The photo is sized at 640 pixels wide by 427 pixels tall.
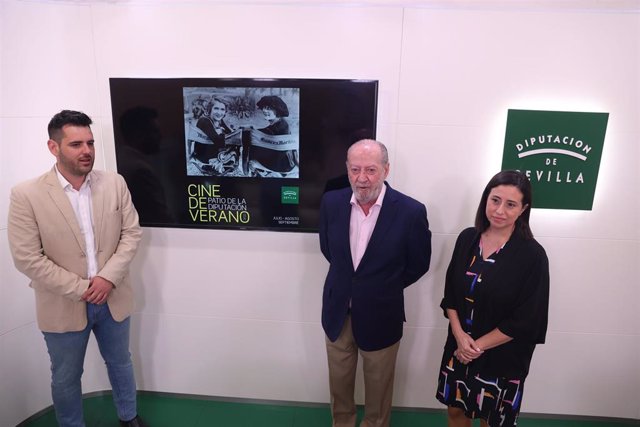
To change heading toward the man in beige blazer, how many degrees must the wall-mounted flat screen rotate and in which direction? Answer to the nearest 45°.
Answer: approximately 90° to its right

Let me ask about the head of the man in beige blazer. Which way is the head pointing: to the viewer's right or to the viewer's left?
to the viewer's right

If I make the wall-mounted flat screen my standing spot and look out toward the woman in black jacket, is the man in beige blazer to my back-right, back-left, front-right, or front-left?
back-right

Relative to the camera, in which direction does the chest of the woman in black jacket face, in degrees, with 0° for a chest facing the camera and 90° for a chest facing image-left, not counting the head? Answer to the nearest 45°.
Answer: approximately 45°

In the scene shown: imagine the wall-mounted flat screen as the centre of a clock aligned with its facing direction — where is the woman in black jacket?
The woman in black jacket is roughly at 10 o'clock from the wall-mounted flat screen.

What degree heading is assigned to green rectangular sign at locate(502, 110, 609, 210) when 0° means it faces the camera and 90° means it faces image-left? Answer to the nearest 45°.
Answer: approximately 0°

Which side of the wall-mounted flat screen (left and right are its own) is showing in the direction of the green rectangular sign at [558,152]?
left

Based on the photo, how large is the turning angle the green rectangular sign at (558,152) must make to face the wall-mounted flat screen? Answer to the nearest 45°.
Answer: approximately 45° to its right

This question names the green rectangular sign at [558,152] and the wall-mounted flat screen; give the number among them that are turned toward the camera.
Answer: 2
